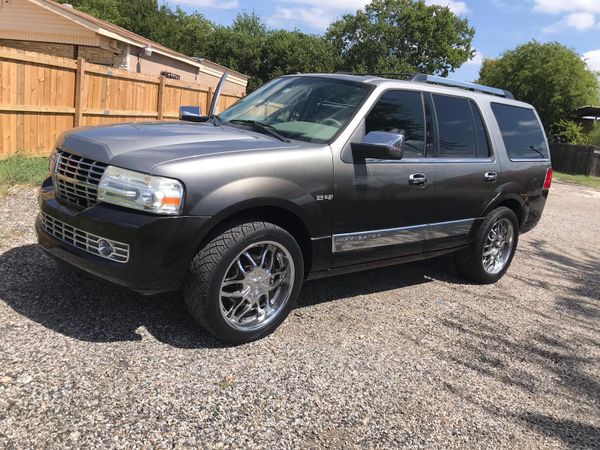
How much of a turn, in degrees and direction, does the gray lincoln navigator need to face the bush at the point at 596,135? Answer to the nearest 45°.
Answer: approximately 180°

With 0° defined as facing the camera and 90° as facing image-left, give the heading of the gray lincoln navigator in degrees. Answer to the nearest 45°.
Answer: approximately 45°

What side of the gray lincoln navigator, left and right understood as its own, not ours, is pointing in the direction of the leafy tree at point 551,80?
back

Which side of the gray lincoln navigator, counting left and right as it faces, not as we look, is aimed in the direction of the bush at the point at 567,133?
back

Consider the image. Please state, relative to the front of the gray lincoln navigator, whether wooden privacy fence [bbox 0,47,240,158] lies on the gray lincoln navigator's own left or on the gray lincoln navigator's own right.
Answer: on the gray lincoln navigator's own right

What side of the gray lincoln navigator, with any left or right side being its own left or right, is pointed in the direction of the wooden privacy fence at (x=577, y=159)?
back
